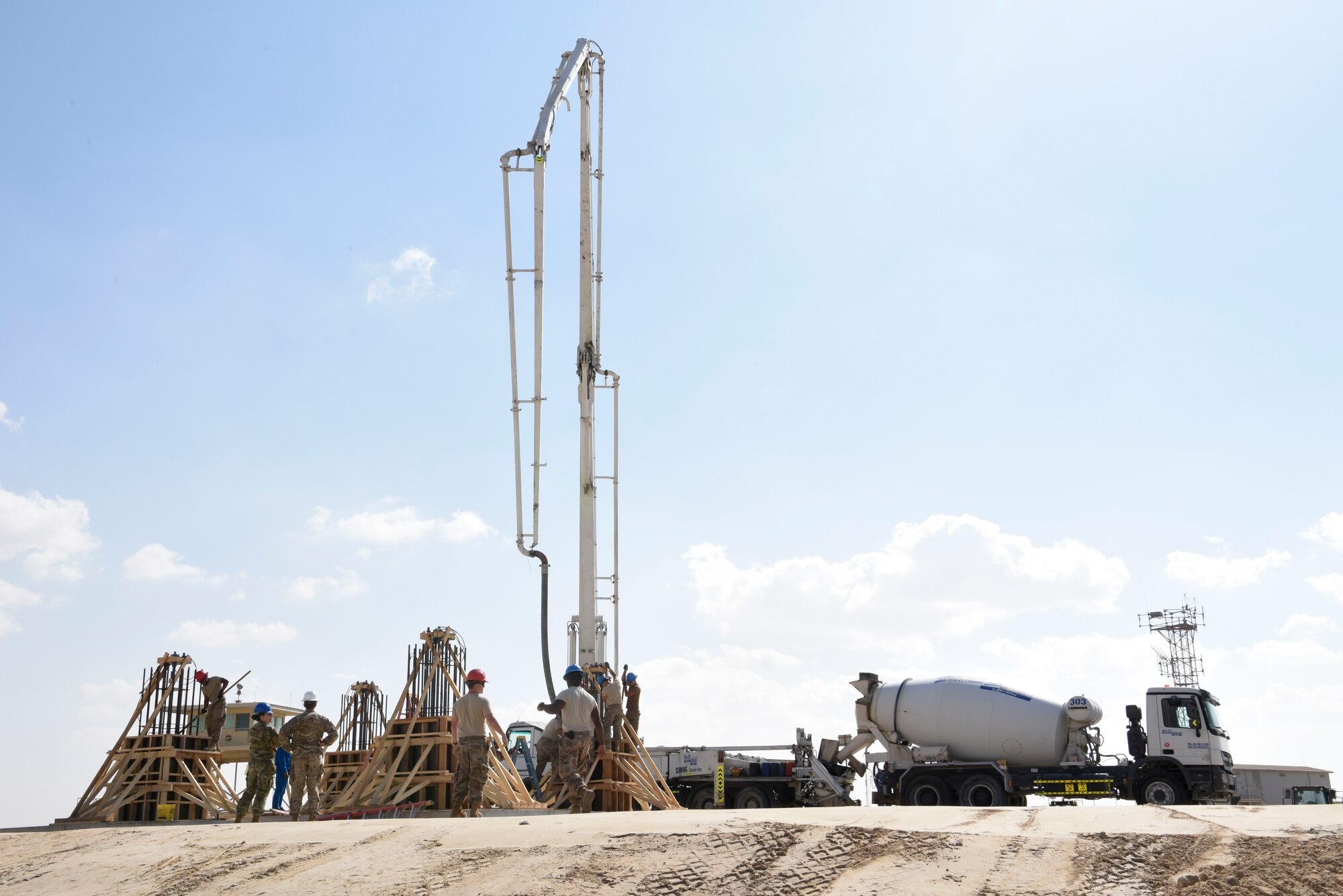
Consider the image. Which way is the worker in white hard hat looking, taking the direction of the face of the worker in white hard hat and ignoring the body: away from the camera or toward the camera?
away from the camera

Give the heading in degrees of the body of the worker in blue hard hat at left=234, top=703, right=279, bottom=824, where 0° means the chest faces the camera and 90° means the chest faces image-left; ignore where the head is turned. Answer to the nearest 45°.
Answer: approximately 225°

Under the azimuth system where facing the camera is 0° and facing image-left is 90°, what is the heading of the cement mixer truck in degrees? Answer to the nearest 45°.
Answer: approximately 270°

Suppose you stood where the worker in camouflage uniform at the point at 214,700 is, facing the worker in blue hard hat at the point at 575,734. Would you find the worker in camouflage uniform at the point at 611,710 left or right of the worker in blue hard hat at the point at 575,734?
left

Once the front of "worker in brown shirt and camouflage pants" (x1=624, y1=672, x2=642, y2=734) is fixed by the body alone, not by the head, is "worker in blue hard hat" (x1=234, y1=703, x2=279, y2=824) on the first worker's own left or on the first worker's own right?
on the first worker's own left

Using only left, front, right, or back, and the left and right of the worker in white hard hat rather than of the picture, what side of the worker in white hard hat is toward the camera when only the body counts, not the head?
back
